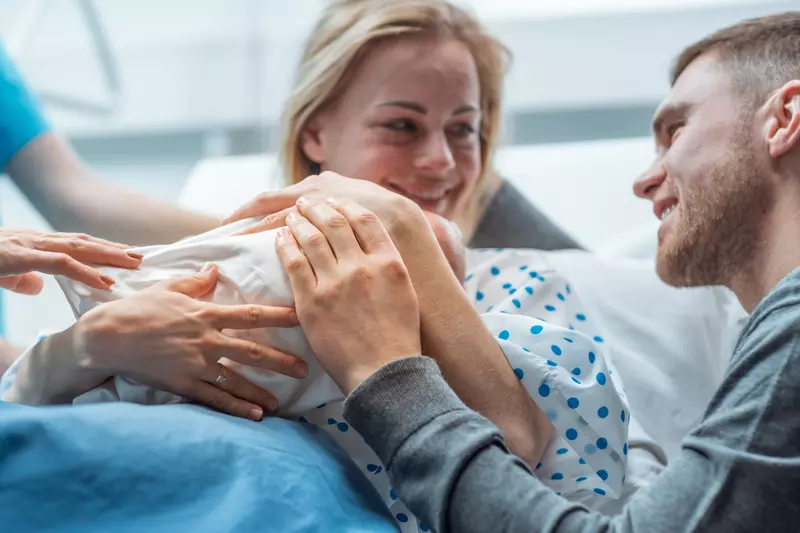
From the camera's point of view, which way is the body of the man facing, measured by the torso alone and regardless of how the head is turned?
to the viewer's left

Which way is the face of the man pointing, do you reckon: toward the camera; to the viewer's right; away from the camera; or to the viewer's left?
to the viewer's left
